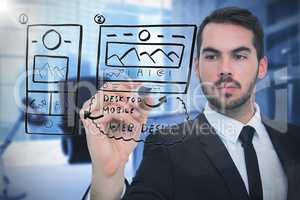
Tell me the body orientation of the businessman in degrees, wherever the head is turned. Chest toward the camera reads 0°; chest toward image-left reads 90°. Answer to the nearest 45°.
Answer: approximately 0°
